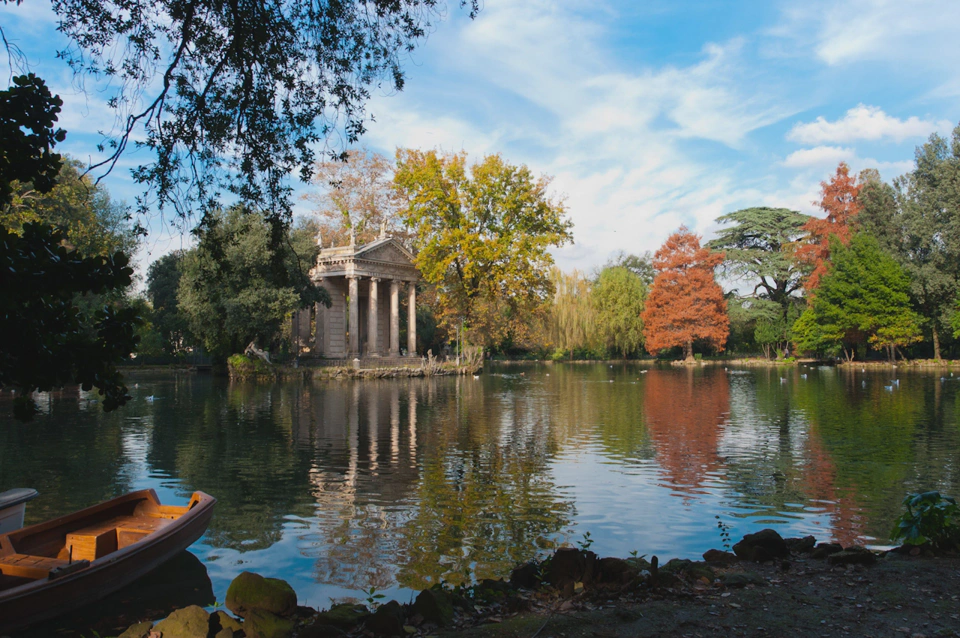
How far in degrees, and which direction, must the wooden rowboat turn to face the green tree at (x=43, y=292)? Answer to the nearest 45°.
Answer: approximately 45° to its left
